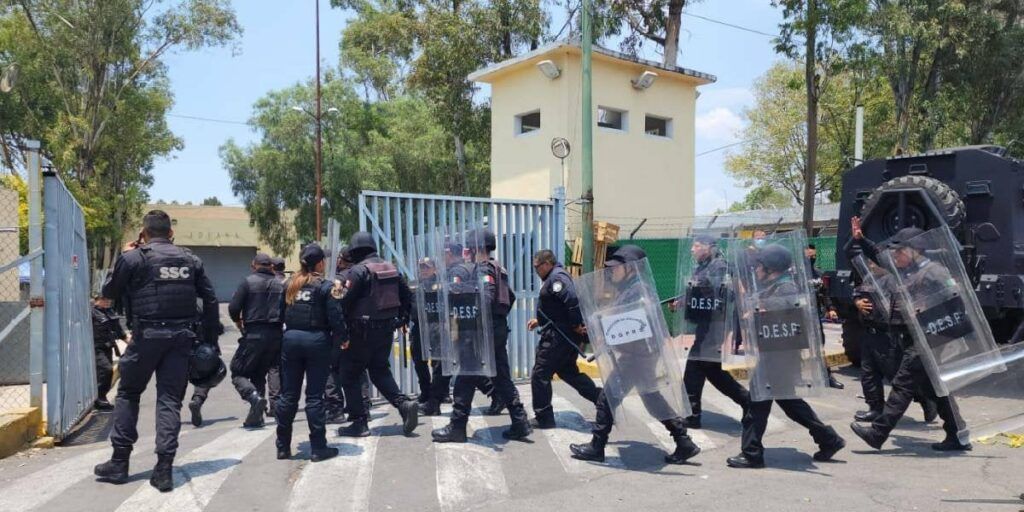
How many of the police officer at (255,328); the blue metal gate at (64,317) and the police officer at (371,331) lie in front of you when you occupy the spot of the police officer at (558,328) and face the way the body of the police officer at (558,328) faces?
3

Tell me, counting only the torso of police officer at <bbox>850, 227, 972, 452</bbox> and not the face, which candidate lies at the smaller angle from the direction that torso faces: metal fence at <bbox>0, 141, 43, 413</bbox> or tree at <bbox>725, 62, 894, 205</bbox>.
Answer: the metal fence

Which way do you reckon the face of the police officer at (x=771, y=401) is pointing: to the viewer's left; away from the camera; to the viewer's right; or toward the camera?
to the viewer's left

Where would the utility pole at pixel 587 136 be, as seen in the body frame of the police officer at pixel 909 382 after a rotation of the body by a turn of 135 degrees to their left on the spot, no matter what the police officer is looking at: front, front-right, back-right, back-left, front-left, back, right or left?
back

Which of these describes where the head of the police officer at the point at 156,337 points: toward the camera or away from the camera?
away from the camera

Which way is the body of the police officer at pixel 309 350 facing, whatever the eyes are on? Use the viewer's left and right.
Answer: facing away from the viewer and to the right of the viewer

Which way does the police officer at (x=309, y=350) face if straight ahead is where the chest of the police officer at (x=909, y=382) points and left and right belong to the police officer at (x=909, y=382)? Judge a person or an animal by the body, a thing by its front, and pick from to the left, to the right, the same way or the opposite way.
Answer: to the right

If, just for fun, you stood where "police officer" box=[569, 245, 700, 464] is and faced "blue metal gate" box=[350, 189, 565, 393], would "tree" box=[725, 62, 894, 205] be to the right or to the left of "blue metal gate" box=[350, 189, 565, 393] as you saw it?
right

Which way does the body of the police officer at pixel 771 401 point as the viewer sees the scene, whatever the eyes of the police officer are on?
to the viewer's left

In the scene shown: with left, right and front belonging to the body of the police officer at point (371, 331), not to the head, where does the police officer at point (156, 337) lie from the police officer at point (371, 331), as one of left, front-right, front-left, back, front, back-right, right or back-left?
left

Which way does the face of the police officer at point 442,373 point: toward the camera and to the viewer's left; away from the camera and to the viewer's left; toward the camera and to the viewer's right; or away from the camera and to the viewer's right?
away from the camera and to the viewer's left

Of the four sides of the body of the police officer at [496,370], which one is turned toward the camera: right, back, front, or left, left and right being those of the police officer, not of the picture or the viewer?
left

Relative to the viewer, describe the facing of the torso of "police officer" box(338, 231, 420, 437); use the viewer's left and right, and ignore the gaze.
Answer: facing away from the viewer and to the left of the viewer

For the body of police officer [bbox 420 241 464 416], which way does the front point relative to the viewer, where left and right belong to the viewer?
facing to the left of the viewer

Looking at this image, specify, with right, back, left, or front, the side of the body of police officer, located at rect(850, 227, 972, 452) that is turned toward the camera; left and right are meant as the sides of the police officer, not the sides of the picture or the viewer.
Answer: left
